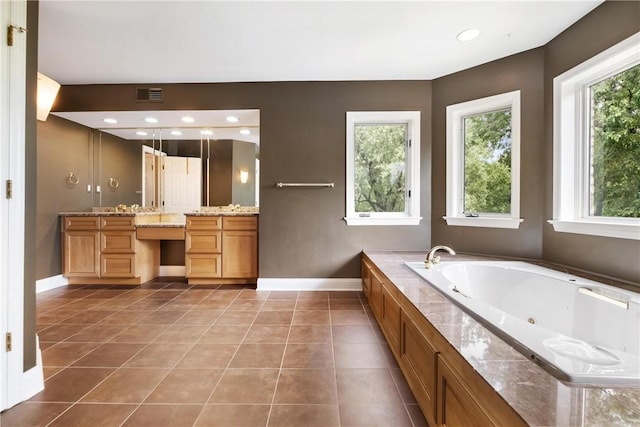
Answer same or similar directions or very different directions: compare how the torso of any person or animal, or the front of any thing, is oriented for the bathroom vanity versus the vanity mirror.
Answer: same or similar directions

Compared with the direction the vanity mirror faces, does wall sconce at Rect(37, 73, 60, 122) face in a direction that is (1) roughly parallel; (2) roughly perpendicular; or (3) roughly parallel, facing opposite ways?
roughly perpendicular

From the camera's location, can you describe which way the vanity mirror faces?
facing the viewer

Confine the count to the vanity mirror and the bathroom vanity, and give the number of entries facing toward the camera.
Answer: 2

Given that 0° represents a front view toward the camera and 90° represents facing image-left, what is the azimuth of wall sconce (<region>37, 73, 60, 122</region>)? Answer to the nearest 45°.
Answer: approximately 270°

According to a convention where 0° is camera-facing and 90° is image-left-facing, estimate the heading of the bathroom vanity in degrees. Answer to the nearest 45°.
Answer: approximately 0°

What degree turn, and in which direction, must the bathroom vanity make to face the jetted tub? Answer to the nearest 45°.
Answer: approximately 45° to its left

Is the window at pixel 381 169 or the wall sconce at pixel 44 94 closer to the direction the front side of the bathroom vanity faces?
the wall sconce

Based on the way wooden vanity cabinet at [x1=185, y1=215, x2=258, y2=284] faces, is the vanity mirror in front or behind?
behind

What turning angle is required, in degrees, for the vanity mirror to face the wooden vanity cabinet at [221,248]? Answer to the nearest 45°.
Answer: approximately 45° to its left

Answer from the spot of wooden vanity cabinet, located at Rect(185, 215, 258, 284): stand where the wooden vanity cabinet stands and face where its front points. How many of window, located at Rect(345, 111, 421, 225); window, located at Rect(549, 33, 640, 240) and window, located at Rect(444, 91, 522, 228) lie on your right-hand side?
0

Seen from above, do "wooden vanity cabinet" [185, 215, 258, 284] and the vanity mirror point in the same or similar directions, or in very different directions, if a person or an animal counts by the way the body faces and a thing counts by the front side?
same or similar directions

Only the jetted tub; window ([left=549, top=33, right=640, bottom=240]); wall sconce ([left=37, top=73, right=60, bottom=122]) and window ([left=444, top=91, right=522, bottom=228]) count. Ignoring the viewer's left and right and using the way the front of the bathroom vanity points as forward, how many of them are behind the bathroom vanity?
0
